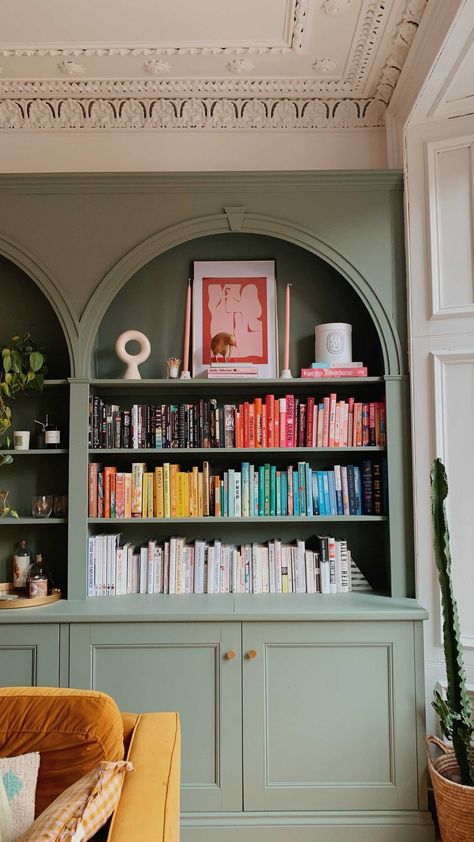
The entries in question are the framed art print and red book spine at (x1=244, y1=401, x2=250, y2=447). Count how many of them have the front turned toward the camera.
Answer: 2

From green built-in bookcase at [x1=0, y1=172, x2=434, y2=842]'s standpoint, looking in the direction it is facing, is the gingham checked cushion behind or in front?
in front

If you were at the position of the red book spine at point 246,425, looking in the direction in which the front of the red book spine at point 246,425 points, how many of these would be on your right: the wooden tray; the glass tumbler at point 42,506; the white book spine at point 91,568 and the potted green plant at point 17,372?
4

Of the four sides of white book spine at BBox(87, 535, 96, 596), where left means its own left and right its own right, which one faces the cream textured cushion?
front

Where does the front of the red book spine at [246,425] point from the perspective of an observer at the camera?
facing the viewer

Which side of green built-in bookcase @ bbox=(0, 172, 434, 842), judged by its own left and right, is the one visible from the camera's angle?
front

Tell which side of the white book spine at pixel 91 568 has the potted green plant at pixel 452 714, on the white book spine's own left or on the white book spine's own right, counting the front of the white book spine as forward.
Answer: on the white book spine's own left

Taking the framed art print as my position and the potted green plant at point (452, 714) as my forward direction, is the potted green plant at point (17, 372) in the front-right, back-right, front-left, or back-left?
back-right
